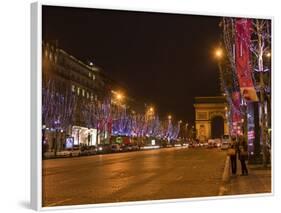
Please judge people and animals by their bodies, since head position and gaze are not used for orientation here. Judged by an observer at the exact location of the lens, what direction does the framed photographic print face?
facing the viewer and to the right of the viewer
